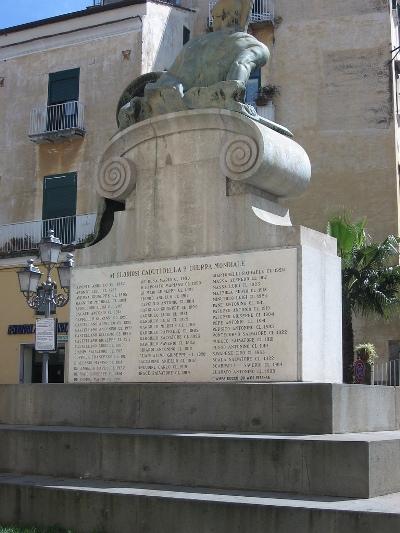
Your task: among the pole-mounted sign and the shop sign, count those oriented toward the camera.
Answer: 2

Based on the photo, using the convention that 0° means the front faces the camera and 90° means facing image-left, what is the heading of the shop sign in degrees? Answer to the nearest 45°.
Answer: approximately 0°

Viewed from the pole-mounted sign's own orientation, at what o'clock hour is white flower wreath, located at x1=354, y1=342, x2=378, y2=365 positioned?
The white flower wreath is roughly at 8 o'clock from the pole-mounted sign.

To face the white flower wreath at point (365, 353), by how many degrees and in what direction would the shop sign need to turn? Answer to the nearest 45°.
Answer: approximately 45° to its left

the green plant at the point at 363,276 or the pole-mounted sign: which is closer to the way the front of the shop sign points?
the pole-mounted sign

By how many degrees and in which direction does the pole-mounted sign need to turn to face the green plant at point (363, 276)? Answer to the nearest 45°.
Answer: approximately 135° to its left

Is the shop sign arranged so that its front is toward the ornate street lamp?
yes

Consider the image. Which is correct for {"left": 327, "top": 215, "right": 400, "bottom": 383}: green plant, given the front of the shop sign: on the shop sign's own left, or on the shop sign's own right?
on the shop sign's own left

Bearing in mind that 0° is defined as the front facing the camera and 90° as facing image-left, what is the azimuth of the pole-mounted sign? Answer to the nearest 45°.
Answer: approximately 0°
